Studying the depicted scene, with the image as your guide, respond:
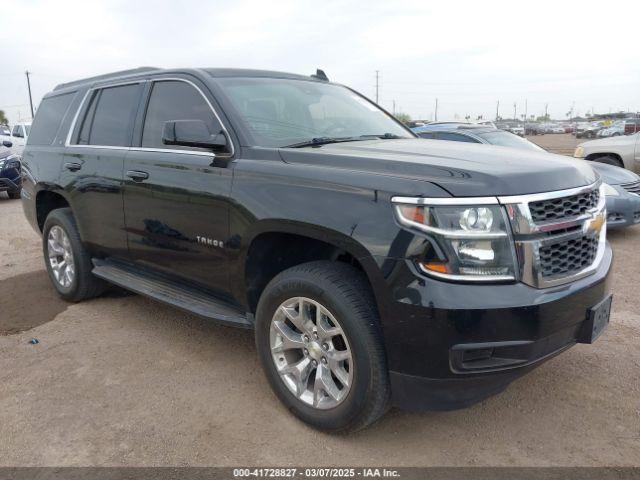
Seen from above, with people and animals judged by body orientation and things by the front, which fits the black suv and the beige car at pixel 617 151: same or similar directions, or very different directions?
very different directions

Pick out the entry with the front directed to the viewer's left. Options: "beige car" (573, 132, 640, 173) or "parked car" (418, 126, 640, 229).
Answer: the beige car

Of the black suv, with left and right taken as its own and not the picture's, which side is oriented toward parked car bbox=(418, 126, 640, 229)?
left

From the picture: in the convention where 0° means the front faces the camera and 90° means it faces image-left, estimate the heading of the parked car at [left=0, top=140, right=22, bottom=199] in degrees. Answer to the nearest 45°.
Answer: approximately 315°

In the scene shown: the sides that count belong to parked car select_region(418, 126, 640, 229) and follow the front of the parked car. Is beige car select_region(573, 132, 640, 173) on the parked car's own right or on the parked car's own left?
on the parked car's own left

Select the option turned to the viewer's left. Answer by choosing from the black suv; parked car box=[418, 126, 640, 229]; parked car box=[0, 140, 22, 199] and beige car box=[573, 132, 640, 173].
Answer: the beige car

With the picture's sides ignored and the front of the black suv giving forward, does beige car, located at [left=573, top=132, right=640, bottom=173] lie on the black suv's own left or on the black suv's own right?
on the black suv's own left

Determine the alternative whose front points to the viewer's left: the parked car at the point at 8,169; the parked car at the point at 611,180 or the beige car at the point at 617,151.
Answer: the beige car

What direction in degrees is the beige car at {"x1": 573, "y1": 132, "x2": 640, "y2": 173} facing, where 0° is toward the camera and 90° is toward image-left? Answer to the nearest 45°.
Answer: approximately 90°

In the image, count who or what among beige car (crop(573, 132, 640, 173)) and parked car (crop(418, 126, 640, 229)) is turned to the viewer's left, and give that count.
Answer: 1

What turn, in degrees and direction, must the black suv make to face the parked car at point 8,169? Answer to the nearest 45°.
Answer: approximately 180°
